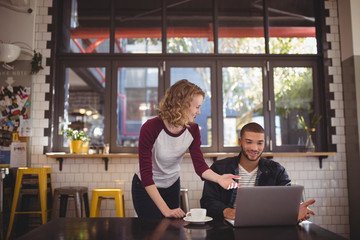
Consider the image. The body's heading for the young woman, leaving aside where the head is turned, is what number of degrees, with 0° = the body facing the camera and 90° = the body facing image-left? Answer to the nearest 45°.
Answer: approximately 315°

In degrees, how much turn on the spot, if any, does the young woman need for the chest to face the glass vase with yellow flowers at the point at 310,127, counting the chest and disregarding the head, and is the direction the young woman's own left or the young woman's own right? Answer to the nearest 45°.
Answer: approximately 90° to the young woman's own left

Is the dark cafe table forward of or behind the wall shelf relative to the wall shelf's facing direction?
forward

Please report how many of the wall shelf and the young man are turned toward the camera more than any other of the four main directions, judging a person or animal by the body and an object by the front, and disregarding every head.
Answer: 2

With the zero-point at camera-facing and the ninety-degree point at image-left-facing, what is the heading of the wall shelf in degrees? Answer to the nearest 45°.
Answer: approximately 0°

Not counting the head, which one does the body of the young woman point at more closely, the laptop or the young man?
the laptop

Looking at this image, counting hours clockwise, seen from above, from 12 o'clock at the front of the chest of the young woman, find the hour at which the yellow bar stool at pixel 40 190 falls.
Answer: The yellow bar stool is roughly at 6 o'clock from the young woman.

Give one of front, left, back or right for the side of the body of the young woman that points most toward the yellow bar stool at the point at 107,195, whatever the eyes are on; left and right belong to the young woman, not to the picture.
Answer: back

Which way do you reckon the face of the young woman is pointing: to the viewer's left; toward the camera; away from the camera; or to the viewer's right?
to the viewer's right
